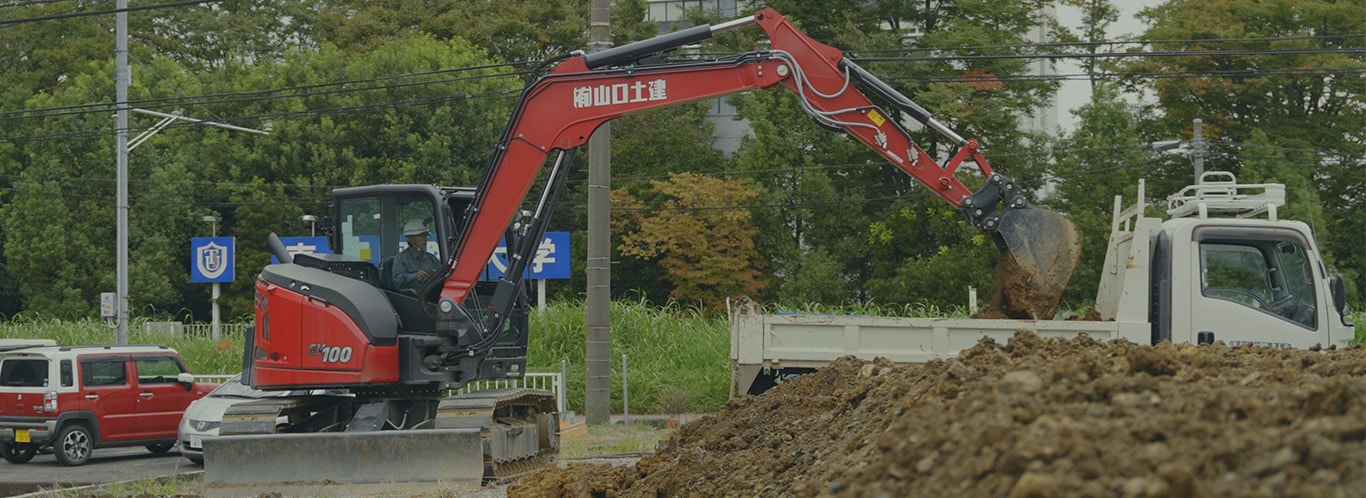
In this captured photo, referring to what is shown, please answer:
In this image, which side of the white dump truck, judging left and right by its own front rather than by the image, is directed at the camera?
right

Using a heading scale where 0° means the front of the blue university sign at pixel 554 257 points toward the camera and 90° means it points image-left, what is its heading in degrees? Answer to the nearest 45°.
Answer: approximately 0°

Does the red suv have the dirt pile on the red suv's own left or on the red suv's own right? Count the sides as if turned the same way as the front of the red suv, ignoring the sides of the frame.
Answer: on the red suv's own right

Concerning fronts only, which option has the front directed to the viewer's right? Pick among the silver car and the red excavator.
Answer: the red excavator

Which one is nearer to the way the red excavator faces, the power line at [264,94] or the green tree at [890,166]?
the green tree

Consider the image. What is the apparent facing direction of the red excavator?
to the viewer's right

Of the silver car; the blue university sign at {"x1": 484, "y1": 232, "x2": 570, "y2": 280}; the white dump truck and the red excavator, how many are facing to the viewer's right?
2

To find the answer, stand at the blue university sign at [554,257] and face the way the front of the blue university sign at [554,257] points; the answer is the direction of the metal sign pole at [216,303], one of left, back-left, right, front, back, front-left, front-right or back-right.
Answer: back-right

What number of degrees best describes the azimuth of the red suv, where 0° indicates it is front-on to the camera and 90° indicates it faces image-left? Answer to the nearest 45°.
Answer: approximately 225°

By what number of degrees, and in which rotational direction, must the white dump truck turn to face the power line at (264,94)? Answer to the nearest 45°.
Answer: approximately 135° to its left
